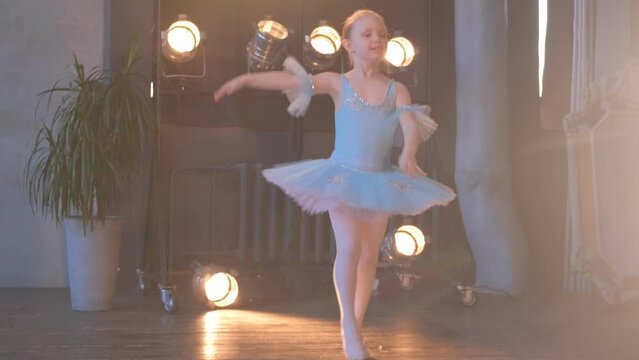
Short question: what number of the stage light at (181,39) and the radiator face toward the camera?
2

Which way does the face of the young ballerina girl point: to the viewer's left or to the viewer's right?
to the viewer's right

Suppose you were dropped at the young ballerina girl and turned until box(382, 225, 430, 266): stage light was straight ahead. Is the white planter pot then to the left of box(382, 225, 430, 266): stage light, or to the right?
left

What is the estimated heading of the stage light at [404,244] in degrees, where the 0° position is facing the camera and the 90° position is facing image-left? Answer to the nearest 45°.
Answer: approximately 315°

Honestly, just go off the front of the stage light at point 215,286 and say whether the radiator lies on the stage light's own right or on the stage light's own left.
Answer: on the stage light's own left

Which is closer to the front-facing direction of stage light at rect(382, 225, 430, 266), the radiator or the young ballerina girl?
the young ballerina girl

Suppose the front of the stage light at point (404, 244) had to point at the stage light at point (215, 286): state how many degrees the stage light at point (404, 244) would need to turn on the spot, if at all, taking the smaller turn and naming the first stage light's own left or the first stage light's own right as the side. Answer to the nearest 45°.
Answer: approximately 90° to the first stage light's own right

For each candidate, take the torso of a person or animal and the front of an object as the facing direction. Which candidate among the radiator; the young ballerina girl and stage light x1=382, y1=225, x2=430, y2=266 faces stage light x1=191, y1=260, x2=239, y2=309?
the radiator
